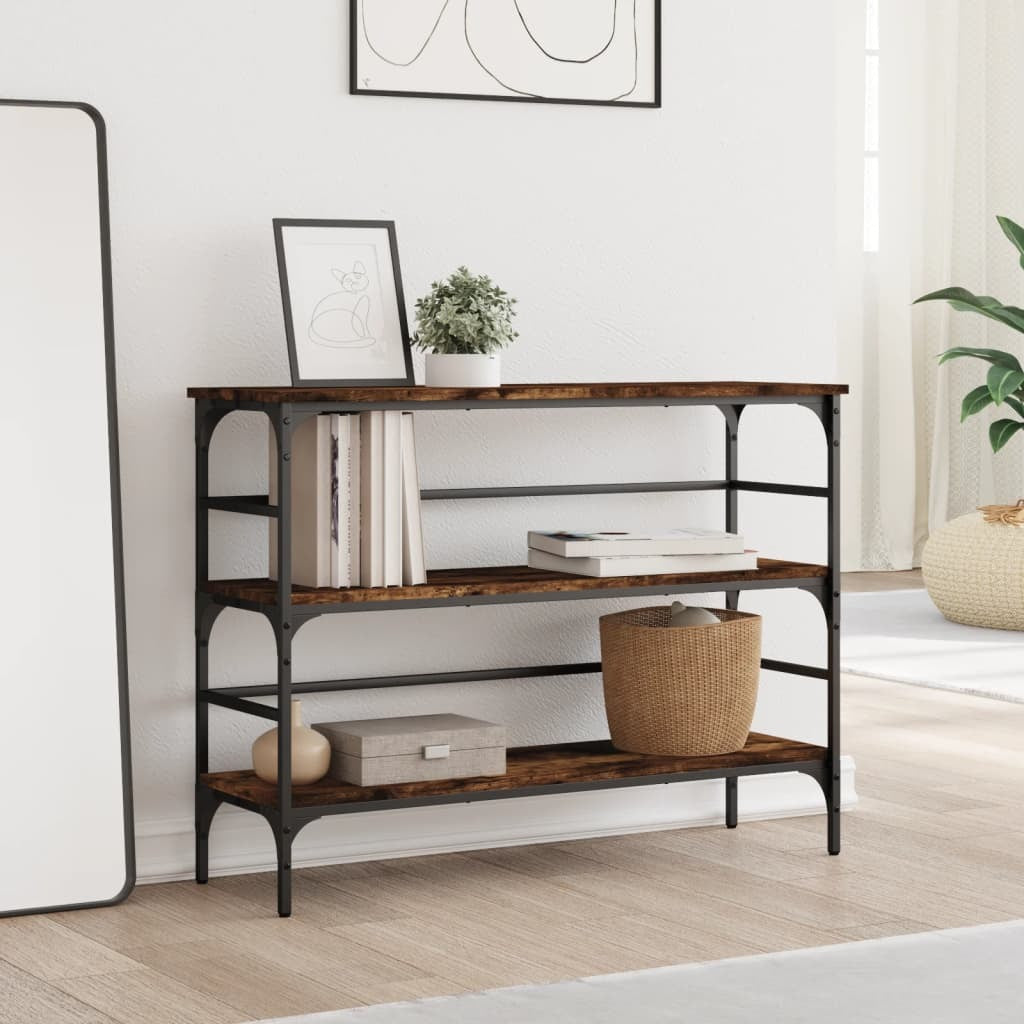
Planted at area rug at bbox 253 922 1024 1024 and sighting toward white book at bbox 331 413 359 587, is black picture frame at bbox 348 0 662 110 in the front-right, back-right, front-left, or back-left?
front-right

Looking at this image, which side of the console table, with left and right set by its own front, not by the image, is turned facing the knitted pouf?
left

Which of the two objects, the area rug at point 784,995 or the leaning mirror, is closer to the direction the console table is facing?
the area rug

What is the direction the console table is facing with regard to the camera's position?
facing the viewer and to the right of the viewer

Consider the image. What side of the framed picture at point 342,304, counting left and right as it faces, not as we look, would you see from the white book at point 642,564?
left

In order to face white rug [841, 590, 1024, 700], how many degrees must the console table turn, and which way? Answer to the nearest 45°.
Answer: approximately 90° to its left

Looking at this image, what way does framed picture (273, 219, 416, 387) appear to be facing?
toward the camera

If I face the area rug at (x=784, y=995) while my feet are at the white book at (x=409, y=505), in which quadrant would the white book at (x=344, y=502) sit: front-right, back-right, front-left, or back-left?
back-right

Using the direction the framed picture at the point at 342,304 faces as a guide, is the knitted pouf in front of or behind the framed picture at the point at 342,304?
behind
